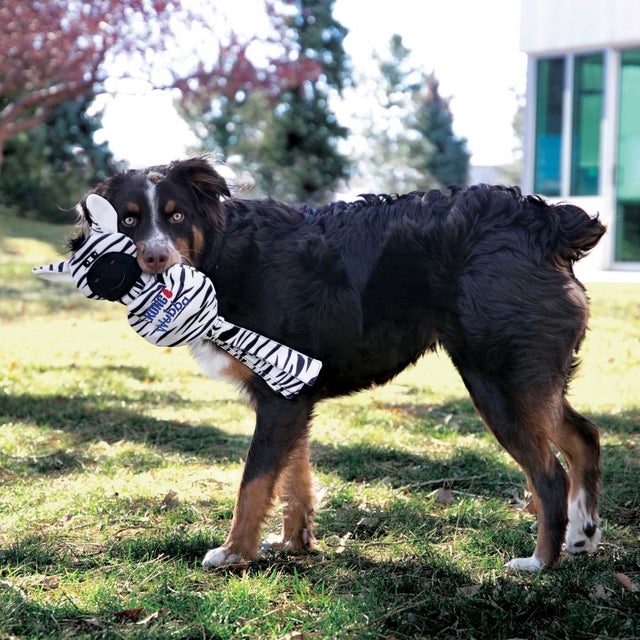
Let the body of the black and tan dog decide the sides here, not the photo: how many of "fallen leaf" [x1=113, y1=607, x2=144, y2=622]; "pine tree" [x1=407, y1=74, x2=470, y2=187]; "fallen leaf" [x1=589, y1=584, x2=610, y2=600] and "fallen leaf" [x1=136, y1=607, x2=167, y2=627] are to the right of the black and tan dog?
1

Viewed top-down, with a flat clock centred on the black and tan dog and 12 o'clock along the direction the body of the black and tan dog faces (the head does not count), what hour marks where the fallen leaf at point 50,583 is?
The fallen leaf is roughly at 11 o'clock from the black and tan dog.

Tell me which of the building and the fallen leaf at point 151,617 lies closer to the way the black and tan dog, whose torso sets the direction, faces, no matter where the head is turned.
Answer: the fallen leaf

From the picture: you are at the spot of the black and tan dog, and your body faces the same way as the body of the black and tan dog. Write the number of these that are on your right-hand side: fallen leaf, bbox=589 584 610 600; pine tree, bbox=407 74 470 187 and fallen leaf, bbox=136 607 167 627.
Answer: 1

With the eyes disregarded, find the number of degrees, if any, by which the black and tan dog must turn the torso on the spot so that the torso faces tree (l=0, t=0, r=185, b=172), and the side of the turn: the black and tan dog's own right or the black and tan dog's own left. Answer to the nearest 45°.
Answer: approximately 90° to the black and tan dog's own right

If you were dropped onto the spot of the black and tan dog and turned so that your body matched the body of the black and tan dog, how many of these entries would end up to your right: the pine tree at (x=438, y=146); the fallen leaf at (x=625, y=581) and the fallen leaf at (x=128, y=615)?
1

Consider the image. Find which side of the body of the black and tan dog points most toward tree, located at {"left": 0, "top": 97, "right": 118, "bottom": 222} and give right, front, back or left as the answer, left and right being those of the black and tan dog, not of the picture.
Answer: right

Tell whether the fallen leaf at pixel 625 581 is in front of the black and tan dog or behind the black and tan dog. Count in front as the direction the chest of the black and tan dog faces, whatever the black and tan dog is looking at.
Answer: behind

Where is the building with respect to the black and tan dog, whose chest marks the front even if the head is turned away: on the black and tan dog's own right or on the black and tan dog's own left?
on the black and tan dog's own right

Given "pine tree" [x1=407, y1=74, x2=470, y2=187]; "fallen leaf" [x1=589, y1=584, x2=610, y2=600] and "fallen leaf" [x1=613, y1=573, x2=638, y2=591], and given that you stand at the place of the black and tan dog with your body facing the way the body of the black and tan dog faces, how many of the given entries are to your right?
1

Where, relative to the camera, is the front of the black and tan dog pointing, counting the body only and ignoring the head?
to the viewer's left
